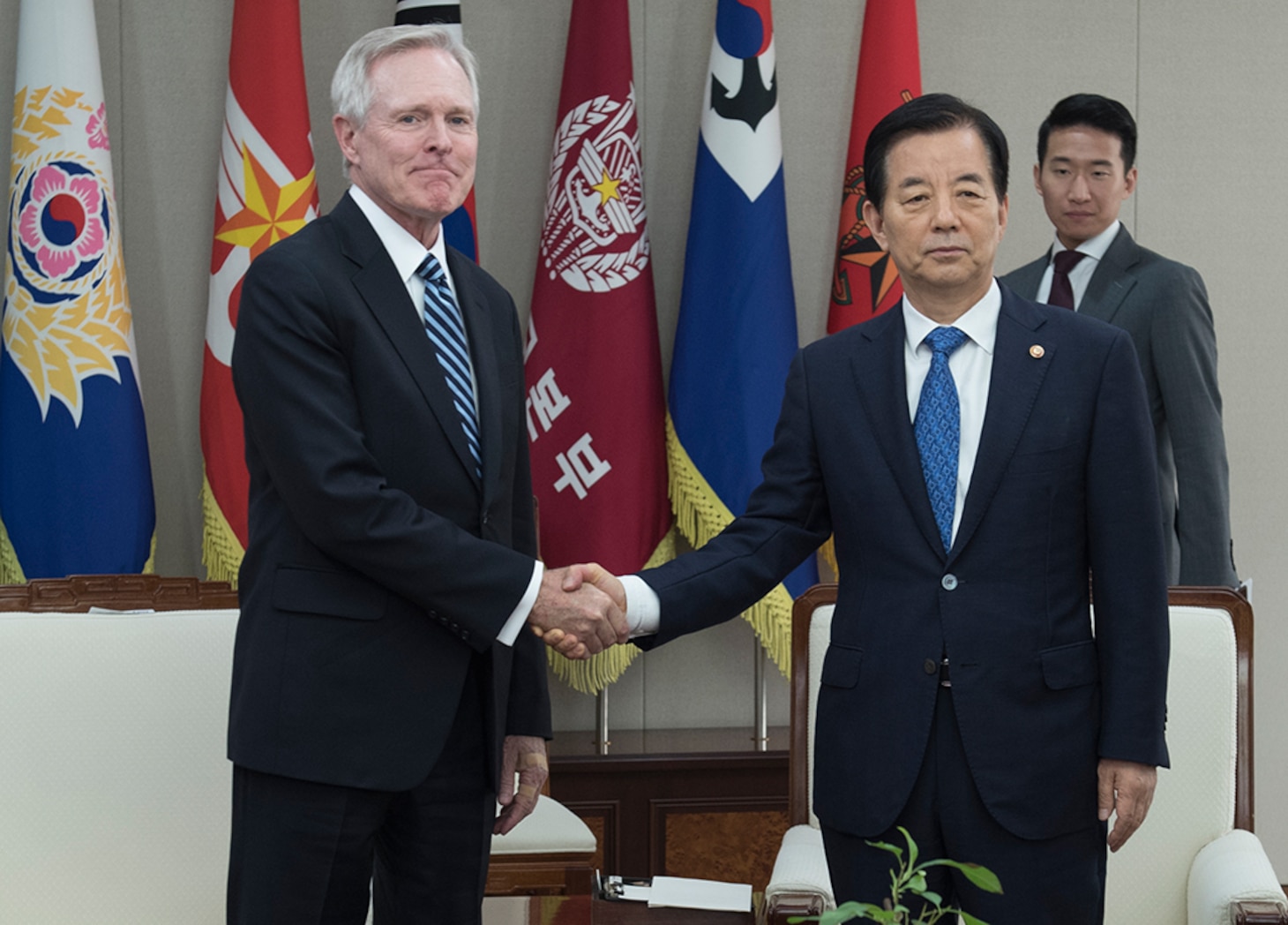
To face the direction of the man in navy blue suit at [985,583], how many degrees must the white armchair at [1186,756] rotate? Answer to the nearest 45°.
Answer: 0° — it already faces them

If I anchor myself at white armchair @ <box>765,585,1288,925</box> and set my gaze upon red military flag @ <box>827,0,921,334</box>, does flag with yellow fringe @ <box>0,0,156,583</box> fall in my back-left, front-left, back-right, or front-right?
front-left

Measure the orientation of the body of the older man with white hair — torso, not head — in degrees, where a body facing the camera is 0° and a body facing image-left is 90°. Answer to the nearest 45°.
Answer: approximately 315°

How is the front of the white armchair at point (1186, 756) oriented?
toward the camera

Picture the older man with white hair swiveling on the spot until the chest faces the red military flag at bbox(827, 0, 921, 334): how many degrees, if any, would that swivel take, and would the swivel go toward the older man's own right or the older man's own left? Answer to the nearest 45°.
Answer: approximately 90° to the older man's own left

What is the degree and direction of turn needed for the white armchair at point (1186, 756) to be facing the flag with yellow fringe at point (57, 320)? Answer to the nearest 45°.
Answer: approximately 90° to its right

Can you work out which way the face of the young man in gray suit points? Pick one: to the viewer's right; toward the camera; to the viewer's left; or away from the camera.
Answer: toward the camera

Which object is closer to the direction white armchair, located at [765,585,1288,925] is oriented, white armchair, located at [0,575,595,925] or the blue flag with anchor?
the white armchair

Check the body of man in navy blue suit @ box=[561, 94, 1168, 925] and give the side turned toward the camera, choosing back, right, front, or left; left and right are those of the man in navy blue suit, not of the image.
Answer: front

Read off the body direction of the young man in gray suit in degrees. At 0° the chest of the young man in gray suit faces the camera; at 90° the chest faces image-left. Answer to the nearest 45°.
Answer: approximately 45°

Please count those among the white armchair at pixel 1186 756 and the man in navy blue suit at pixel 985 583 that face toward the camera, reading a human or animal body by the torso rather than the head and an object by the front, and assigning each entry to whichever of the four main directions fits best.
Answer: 2
